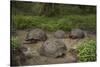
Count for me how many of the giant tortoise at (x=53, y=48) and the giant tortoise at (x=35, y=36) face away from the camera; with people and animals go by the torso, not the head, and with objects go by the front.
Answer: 0

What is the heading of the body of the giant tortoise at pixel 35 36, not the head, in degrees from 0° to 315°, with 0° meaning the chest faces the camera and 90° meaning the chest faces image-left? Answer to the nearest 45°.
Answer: approximately 45°

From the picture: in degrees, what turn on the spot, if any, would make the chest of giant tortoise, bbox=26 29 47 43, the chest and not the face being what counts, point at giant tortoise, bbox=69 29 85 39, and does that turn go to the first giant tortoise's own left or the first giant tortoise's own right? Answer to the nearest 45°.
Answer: approximately 135° to the first giant tortoise's own left
